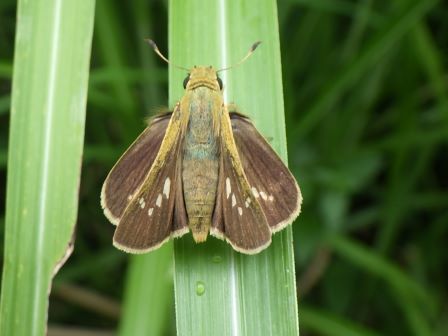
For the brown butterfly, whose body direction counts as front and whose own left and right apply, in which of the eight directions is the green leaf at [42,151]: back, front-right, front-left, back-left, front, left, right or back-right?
left

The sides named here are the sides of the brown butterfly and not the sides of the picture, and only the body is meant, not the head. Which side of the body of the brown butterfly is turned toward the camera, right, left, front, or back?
back

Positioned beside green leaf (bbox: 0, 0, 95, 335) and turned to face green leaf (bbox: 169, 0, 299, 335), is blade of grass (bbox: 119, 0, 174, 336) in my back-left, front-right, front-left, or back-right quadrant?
front-left
